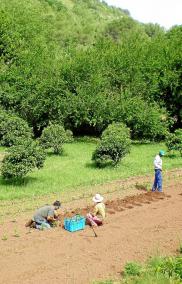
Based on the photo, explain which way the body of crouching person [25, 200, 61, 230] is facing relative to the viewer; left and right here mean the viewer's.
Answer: facing to the right of the viewer

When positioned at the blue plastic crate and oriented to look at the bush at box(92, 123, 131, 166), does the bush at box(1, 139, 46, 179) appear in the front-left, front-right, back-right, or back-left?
front-left

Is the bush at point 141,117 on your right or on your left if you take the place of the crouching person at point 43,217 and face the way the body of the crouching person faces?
on your left

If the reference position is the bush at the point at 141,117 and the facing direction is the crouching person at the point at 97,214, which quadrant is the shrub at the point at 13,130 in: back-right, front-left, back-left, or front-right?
front-right

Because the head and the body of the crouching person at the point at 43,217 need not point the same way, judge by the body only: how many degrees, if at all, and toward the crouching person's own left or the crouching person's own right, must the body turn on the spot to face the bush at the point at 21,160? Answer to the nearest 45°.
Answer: approximately 90° to the crouching person's own left

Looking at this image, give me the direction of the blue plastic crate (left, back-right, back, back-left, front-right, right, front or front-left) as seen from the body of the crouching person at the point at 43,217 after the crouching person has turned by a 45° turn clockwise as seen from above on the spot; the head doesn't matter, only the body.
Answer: front-left

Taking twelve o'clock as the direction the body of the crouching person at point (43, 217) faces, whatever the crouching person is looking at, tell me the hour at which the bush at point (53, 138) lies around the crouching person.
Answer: The bush is roughly at 9 o'clock from the crouching person.

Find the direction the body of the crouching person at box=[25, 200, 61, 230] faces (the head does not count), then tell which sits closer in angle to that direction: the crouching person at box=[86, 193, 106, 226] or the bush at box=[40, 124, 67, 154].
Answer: the crouching person
